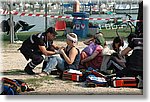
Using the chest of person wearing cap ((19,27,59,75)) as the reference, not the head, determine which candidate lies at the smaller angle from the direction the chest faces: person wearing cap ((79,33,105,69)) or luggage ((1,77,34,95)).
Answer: the person wearing cap

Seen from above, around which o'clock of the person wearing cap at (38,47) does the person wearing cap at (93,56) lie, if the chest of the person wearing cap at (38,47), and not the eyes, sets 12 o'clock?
the person wearing cap at (93,56) is roughly at 12 o'clock from the person wearing cap at (38,47).

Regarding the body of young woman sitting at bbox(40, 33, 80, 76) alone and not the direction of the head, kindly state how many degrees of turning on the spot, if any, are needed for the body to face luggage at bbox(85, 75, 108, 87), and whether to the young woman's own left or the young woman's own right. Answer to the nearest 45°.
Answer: approximately 135° to the young woman's own left

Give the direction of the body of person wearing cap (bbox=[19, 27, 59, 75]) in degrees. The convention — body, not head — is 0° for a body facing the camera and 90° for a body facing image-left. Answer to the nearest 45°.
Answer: approximately 270°

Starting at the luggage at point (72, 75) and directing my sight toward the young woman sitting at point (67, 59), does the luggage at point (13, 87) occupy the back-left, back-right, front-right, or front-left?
back-left

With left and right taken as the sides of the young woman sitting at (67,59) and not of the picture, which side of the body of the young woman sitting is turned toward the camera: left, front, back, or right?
left

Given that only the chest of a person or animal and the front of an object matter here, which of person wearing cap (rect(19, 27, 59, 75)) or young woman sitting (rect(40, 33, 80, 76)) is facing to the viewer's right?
the person wearing cap

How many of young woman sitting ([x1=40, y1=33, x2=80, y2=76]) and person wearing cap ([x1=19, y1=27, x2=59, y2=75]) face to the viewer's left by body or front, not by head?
1

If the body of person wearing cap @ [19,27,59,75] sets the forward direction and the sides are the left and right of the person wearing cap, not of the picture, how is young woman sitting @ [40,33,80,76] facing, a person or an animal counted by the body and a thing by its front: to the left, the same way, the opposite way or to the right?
the opposite way

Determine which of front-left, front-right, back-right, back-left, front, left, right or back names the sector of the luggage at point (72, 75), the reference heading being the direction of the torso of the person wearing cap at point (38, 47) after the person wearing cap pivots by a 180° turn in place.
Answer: back-left

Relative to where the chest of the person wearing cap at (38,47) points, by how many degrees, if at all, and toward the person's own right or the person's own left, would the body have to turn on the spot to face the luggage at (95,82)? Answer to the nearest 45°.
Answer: approximately 45° to the person's own right
